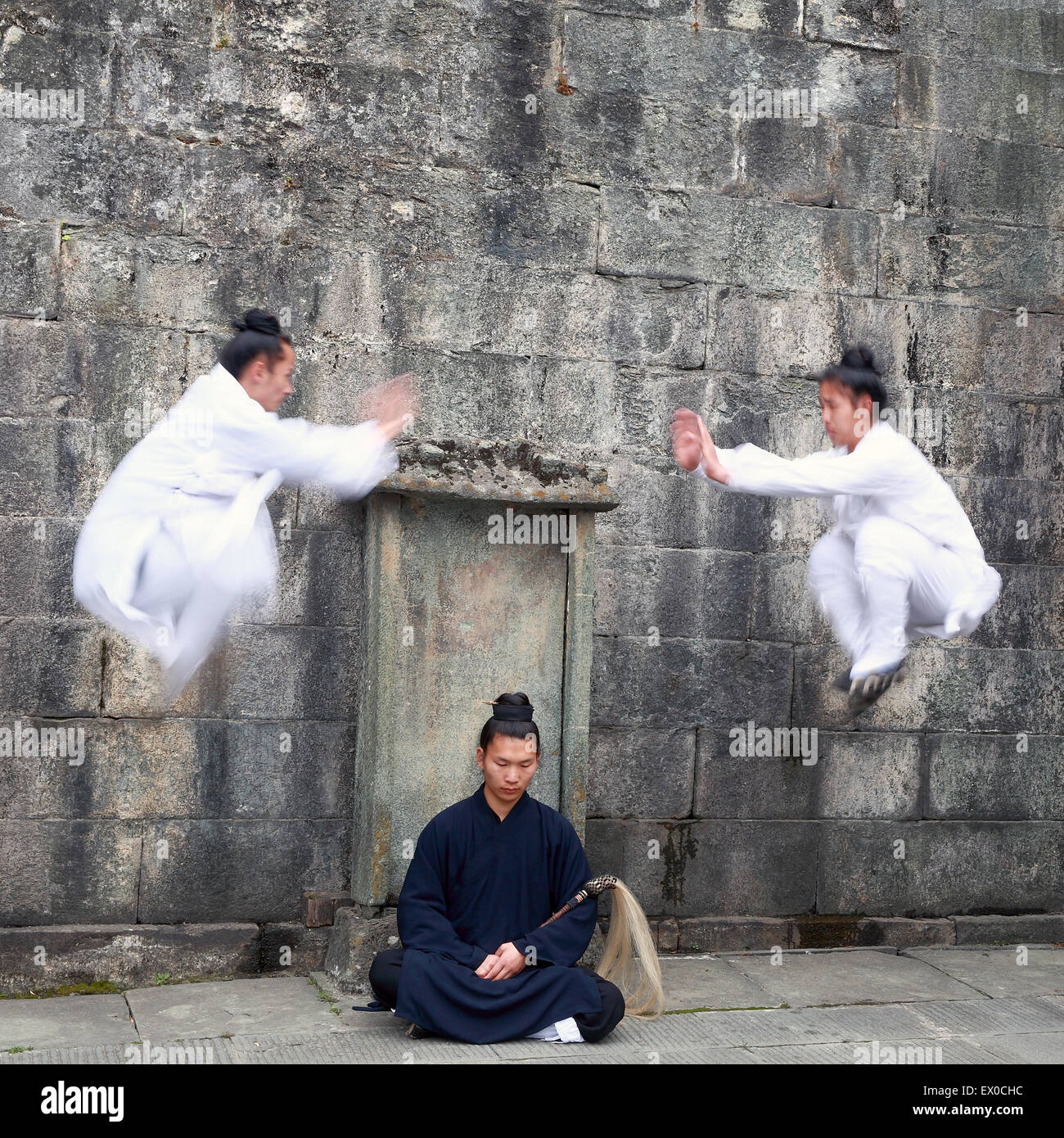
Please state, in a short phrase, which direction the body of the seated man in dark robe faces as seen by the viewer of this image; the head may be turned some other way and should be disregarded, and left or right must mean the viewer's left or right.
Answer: facing the viewer

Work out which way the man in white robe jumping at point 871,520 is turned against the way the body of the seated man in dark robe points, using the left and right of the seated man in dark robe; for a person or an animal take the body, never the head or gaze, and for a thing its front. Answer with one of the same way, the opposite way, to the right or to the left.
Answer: to the right

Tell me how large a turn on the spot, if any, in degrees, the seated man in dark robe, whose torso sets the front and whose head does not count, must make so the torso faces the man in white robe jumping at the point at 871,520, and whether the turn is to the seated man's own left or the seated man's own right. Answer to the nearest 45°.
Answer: approximately 135° to the seated man's own left

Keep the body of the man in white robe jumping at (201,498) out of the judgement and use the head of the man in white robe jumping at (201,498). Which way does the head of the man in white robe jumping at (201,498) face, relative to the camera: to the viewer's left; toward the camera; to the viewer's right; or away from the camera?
to the viewer's right

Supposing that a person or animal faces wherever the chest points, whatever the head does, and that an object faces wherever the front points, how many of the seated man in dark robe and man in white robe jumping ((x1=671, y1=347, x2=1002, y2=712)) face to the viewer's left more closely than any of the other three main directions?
1

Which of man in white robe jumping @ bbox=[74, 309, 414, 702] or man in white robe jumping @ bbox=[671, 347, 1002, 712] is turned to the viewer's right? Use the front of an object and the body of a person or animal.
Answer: man in white robe jumping @ bbox=[74, 309, 414, 702]

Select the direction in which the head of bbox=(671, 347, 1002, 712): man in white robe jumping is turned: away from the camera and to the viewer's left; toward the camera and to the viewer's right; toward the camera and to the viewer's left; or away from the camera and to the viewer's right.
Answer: toward the camera and to the viewer's left

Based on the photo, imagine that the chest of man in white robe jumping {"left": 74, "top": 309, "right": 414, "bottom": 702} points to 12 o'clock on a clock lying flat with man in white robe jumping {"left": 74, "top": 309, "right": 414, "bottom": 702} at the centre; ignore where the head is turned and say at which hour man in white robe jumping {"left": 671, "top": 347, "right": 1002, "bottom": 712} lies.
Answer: man in white robe jumping {"left": 671, "top": 347, "right": 1002, "bottom": 712} is roughly at 12 o'clock from man in white robe jumping {"left": 74, "top": 309, "right": 414, "bottom": 702}.

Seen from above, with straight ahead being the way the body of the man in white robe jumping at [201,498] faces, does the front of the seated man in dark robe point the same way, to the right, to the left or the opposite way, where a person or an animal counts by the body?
to the right

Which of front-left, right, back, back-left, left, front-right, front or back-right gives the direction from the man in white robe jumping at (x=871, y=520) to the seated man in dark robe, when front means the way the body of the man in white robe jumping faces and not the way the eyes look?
front-left

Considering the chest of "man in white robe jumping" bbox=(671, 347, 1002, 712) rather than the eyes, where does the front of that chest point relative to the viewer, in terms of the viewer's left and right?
facing to the left of the viewer

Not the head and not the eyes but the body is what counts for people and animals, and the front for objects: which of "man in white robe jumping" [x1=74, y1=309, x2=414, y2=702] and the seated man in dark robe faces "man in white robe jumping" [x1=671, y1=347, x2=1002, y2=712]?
"man in white robe jumping" [x1=74, y1=309, x2=414, y2=702]

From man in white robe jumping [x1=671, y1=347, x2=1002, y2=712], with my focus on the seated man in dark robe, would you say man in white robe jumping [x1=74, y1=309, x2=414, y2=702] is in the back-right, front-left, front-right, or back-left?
front-right

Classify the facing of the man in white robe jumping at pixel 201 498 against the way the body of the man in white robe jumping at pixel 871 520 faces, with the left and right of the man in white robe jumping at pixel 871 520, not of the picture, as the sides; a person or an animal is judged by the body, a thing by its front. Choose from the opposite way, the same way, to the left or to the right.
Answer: the opposite way

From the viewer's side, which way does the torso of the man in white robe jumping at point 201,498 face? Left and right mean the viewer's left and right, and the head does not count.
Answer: facing to the right of the viewer
